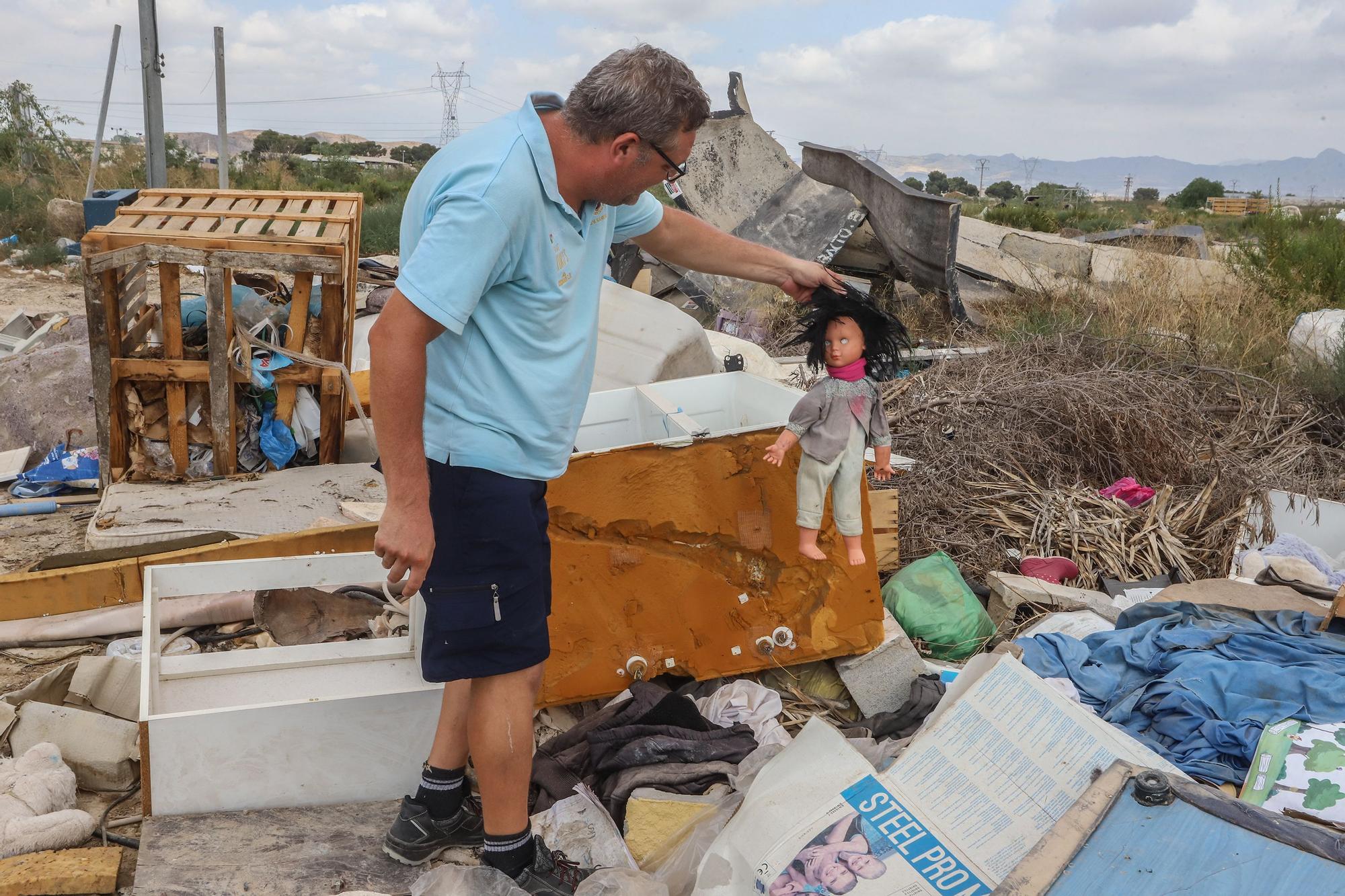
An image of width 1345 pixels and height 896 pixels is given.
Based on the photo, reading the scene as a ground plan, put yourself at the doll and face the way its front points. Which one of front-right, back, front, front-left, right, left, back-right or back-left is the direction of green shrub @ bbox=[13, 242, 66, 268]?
back-right

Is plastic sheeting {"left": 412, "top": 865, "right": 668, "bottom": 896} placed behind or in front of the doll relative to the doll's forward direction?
in front

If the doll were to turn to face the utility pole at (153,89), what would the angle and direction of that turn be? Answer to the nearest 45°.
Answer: approximately 135° to its right

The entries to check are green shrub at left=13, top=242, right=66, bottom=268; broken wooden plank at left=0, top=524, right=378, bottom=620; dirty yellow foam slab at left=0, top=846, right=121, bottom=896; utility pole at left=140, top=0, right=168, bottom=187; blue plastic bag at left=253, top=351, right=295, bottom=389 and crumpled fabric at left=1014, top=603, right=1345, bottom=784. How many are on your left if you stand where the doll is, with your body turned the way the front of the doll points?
1

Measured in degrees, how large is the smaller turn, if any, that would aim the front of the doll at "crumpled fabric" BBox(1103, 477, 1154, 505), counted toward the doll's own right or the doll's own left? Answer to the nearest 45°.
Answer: approximately 135° to the doll's own left

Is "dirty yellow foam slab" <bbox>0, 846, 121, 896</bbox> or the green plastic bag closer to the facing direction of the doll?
the dirty yellow foam slab

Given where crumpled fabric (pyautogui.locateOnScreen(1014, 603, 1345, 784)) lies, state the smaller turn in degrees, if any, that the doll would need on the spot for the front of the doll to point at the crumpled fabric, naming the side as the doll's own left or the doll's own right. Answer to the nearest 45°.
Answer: approximately 90° to the doll's own left

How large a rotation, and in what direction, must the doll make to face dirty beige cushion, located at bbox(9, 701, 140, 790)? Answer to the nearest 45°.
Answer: approximately 90° to its right

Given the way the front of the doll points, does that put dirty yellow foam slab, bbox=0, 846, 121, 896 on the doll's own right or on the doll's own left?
on the doll's own right

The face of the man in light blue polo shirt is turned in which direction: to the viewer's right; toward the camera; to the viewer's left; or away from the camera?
to the viewer's right

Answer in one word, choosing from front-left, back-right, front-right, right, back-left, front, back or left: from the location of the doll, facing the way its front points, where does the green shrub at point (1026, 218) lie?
back

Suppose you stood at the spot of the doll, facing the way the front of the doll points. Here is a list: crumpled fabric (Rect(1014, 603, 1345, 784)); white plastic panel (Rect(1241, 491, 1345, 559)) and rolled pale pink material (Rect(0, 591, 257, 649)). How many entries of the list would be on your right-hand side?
1

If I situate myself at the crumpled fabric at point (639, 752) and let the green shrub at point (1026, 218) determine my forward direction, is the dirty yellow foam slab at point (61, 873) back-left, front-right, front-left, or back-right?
back-left

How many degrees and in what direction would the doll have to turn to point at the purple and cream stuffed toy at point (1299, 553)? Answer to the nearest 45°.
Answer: approximately 135° to its left

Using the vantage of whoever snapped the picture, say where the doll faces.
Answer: facing the viewer
